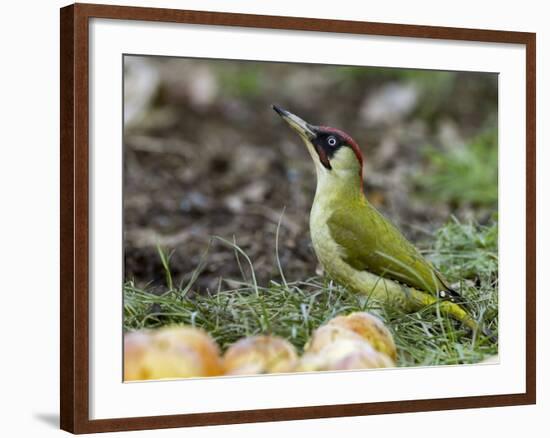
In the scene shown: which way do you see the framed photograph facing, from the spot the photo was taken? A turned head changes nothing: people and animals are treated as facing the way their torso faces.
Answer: facing the viewer and to the right of the viewer
